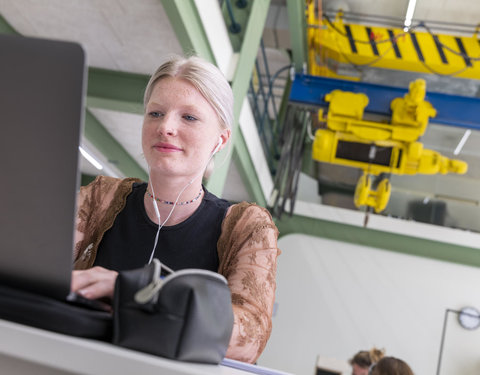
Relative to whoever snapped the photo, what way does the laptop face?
facing away from the viewer and to the right of the viewer

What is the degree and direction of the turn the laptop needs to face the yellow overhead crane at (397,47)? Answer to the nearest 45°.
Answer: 0° — it already faces it
